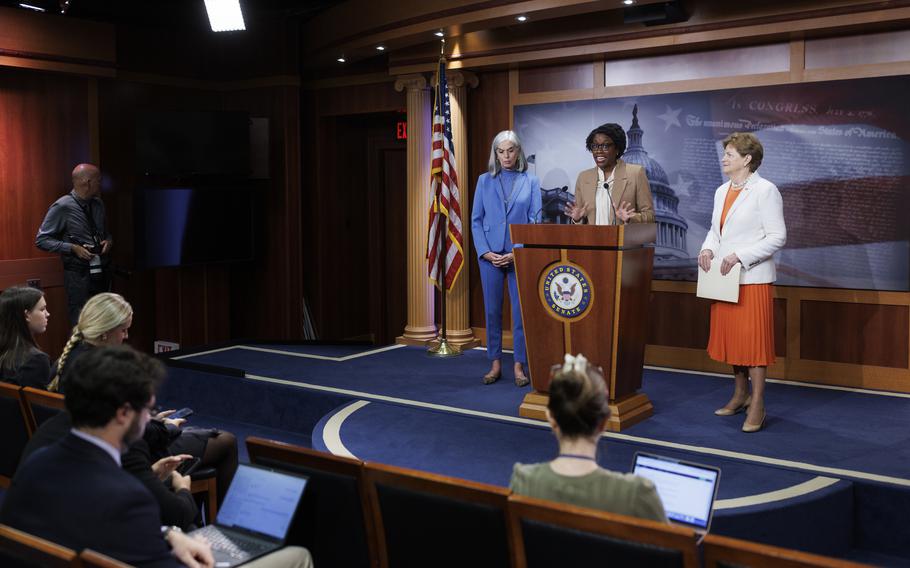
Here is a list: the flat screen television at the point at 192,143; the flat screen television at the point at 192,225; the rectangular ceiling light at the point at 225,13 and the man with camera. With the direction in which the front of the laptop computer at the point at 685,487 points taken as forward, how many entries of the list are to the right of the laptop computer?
4

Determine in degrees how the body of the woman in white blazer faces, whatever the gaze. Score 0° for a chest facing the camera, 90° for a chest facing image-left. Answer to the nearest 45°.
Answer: approximately 45°

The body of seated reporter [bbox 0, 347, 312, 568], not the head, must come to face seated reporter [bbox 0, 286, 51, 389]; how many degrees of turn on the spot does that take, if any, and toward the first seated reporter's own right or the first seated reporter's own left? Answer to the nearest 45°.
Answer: approximately 45° to the first seated reporter's own left

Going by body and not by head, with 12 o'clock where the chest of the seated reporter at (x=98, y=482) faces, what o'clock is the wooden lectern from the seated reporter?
The wooden lectern is roughly at 12 o'clock from the seated reporter.

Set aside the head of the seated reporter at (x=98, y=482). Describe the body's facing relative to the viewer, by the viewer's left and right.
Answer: facing away from the viewer and to the right of the viewer

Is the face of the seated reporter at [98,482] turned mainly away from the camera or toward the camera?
away from the camera

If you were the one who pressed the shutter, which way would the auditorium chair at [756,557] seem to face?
facing away from the viewer and to the right of the viewer

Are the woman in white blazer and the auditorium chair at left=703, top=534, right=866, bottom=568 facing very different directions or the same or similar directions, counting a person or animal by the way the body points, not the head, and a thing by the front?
very different directions

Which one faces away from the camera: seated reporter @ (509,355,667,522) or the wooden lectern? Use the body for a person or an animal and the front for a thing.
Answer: the seated reporter

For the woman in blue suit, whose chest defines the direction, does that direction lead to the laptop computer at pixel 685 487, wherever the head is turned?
yes

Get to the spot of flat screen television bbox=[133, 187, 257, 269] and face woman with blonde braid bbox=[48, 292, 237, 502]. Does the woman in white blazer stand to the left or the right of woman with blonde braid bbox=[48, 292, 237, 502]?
left

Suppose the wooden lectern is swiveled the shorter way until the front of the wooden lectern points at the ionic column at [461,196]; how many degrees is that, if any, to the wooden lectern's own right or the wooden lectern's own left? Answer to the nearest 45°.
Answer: approximately 135° to the wooden lectern's own right

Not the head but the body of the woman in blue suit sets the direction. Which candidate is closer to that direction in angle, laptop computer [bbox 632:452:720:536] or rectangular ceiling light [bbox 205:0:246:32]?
the laptop computer

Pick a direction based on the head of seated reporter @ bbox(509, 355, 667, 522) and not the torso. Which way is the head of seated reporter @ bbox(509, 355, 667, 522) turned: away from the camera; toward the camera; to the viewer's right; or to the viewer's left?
away from the camera

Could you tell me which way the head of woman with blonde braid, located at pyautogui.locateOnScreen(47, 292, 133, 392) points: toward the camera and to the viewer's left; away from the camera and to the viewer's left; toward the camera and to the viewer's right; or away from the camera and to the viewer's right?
away from the camera and to the viewer's right

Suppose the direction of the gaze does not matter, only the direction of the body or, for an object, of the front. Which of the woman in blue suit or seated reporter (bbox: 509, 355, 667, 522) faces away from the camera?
the seated reporter

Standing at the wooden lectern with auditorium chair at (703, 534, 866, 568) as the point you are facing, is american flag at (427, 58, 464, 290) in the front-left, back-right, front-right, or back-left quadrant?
back-right

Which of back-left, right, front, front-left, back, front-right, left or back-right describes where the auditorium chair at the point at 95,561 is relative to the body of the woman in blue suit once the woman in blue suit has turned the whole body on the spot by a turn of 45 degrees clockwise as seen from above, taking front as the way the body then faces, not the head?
front-left
